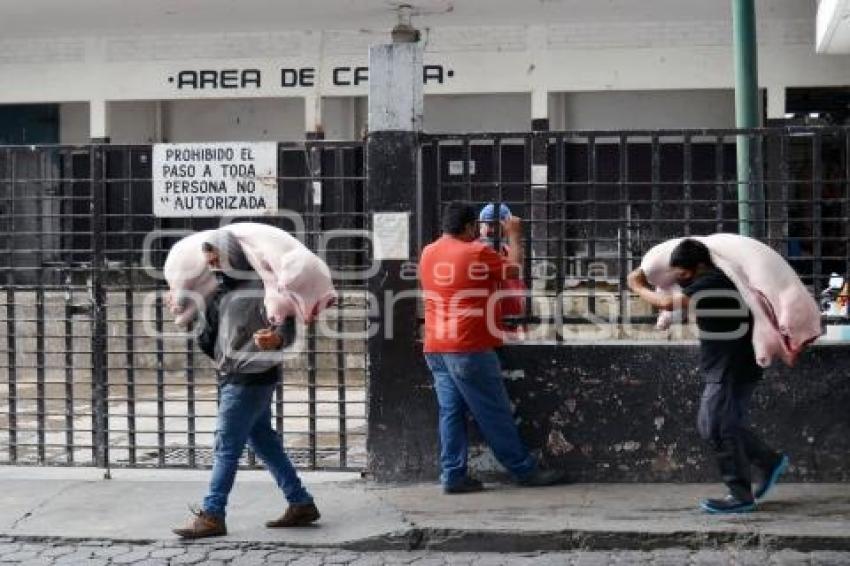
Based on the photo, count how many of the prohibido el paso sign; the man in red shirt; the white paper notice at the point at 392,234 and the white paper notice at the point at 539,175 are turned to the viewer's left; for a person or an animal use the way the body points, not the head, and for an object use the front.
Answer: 0

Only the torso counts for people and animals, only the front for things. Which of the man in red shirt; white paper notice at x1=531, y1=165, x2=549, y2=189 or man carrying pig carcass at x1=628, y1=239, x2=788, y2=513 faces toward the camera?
the white paper notice

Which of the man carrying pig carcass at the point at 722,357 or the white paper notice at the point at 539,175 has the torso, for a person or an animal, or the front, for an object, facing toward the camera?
the white paper notice

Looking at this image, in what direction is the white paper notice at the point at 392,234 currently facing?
toward the camera

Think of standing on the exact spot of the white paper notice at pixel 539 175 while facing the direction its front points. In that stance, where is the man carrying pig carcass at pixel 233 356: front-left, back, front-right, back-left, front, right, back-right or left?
front-right

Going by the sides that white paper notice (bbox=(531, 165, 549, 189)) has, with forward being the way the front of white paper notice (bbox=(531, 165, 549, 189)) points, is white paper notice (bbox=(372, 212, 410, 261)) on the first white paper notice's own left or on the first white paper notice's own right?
on the first white paper notice's own right

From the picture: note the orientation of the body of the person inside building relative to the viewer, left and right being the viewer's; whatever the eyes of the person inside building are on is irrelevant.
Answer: facing the viewer and to the left of the viewer

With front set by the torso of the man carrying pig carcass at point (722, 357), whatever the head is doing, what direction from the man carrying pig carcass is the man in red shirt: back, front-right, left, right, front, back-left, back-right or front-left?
front

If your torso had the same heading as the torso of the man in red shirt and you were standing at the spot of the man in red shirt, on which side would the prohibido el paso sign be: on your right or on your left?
on your left

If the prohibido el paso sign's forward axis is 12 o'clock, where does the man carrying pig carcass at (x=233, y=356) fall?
The man carrying pig carcass is roughly at 12 o'clock from the prohibido el paso sign.

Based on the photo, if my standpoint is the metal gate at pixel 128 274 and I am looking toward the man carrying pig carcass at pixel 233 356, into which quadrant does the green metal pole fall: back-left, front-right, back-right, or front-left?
front-left

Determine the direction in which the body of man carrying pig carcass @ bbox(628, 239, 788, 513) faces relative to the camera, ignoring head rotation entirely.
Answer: to the viewer's left
